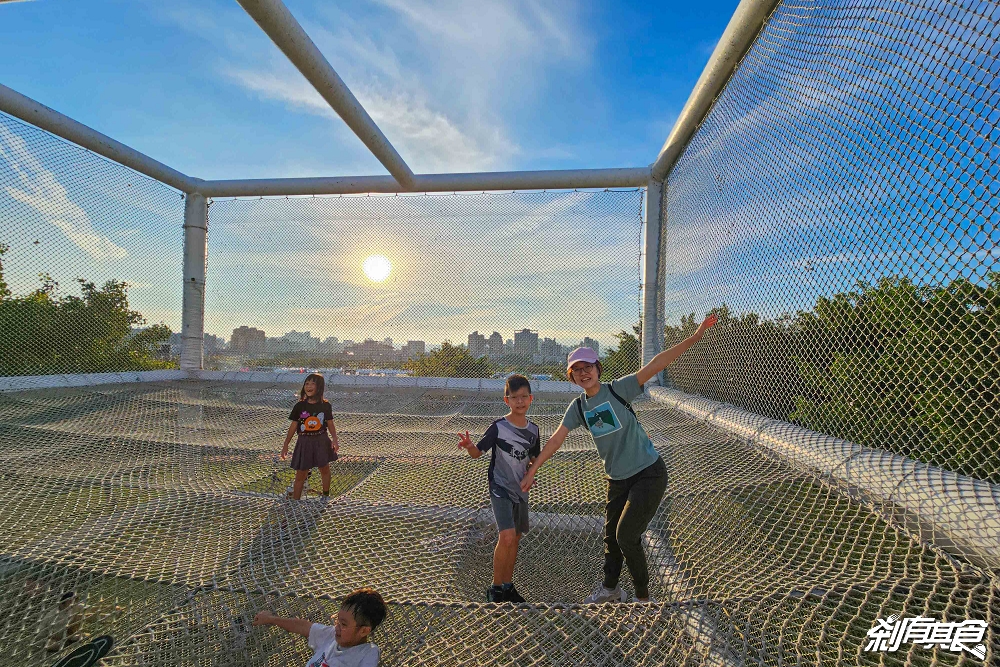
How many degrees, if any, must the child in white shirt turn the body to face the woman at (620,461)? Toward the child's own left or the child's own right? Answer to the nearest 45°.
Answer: approximately 135° to the child's own left

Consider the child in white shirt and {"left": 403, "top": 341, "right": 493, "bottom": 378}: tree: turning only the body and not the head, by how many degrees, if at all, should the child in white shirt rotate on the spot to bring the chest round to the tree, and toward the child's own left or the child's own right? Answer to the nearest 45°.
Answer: approximately 135° to the child's own right

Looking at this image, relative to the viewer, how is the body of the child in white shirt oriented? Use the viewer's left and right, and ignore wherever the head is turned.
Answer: facing the viewer and to the left of the viewer

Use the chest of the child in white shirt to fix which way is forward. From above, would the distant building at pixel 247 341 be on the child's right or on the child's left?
on the child's right

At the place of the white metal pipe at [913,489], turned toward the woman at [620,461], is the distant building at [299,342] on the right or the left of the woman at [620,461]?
right

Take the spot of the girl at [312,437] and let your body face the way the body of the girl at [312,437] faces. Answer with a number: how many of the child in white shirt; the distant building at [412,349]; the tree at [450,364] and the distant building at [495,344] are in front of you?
1

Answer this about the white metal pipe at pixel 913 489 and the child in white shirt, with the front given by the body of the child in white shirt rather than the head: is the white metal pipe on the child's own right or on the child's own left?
on the child's own left

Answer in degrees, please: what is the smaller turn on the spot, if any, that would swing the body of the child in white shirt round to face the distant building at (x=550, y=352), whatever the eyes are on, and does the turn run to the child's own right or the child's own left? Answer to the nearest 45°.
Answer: approximately 180°

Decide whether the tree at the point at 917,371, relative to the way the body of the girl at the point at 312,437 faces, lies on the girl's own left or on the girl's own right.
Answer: on the girl's own left

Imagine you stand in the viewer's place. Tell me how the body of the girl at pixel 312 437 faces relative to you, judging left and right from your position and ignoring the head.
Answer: facing the viewer

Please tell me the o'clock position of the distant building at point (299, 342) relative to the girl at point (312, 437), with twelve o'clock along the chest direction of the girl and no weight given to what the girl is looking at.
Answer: The distant building is roughly at 6 o'clock from the girl.

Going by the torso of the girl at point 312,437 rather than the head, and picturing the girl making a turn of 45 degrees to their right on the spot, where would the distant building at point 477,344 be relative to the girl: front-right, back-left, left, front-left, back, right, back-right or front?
back

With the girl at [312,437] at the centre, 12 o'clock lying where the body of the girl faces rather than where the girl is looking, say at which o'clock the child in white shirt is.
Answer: The child in white shirt is roughly at 12 o'clock from the girl.

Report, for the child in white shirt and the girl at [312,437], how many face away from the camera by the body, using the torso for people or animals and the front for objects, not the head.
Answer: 0

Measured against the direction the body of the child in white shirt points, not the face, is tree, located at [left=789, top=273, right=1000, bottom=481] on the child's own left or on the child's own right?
on the child's own left

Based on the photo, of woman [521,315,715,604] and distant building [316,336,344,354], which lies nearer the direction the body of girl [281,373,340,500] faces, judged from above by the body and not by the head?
the woman

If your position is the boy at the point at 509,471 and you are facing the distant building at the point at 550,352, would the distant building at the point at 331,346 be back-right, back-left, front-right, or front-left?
front-left

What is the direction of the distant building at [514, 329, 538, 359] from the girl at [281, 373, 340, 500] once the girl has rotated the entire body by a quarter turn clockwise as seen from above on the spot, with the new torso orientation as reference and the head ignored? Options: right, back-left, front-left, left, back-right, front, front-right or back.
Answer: back-right
